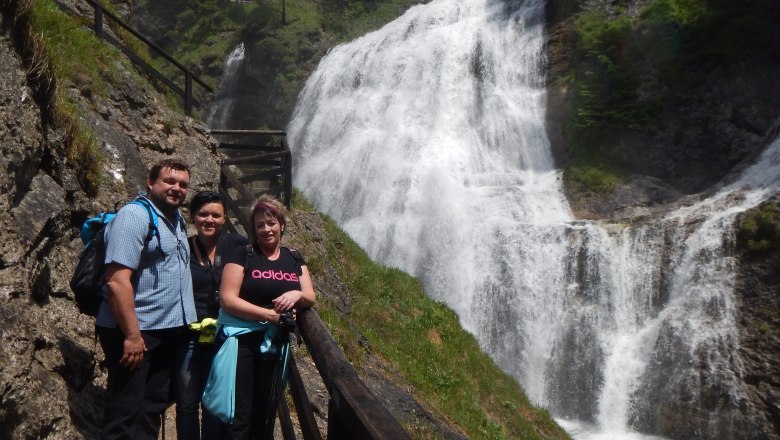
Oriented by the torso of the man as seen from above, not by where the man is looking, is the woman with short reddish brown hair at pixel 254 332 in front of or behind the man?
in front

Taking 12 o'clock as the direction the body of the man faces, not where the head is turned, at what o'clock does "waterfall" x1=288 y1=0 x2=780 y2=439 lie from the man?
The waterfall is roughly at 9 o'clock from the man.

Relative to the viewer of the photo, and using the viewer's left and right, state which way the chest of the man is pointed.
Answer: facing the viewer and to the right of the viewer

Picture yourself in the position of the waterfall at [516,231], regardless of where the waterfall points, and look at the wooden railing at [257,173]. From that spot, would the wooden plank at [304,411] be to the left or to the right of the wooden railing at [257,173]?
left

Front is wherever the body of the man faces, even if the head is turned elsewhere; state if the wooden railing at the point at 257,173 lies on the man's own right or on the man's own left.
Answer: on the man's own left

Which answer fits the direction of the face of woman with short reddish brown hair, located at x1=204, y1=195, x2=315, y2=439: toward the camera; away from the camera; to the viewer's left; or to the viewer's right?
toward the camera

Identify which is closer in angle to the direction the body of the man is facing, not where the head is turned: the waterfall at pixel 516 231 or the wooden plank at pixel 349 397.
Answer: the wooden plank

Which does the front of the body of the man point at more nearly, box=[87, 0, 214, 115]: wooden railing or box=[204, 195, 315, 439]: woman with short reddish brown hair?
the woman with short reddish brown hair

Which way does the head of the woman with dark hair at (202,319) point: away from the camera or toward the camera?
toward the camera

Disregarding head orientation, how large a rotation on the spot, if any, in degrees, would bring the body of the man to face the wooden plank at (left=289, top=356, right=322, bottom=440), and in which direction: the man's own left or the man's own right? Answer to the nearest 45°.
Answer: approximately 45° to the man's own left

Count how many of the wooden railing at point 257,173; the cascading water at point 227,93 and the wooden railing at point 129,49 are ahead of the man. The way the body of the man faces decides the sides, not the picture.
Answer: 0

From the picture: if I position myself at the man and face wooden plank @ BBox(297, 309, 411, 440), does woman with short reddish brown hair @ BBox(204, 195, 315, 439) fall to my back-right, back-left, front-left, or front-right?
front-left
